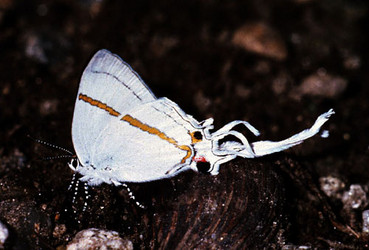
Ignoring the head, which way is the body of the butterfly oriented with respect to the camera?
to the viewer's left
